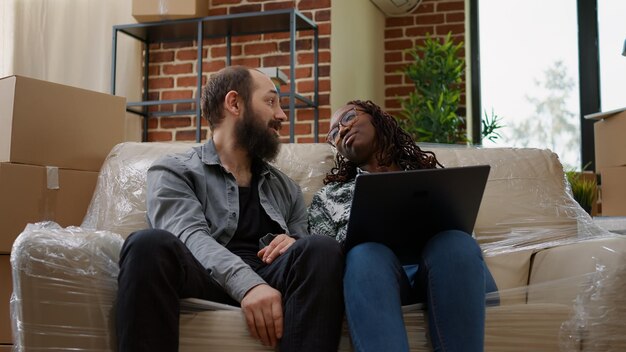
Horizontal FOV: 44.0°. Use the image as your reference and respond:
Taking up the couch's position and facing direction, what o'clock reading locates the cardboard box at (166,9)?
The cardboard box is roughly at 5 o'clock from the couch.

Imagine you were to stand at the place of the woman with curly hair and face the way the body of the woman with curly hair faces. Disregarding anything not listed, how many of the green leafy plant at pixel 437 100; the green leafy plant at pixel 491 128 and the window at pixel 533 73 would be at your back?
3

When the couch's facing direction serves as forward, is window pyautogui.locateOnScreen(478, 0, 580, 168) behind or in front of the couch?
behind

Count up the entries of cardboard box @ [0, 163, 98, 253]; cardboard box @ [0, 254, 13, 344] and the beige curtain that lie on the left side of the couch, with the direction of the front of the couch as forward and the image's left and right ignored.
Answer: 0

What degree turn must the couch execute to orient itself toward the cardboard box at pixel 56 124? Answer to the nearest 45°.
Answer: approximately 135° to its right

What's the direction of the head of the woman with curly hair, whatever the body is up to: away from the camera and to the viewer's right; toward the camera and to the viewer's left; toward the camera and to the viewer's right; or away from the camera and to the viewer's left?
toward the camera and to the viewer's left

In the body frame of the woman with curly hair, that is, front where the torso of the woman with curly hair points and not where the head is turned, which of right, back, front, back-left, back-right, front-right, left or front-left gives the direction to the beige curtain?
back-right

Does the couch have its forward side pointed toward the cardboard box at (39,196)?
no

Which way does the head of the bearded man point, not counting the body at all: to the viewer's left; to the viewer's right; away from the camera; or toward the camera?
to the viewer's right

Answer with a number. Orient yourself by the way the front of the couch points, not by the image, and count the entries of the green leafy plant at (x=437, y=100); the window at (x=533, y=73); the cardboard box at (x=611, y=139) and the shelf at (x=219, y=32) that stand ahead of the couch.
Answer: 0

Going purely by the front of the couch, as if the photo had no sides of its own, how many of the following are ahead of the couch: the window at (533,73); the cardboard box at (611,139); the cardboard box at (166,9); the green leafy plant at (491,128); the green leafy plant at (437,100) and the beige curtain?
0

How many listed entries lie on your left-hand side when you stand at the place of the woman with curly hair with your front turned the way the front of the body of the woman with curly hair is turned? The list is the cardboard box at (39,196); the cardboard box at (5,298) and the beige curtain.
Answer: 0

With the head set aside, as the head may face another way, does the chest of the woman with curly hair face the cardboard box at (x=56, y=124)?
no

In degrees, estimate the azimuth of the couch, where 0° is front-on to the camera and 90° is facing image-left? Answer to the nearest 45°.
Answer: approximately 0°

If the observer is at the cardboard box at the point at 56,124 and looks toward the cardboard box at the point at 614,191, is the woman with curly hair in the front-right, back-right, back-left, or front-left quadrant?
front-right

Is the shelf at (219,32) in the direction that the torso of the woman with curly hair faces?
no

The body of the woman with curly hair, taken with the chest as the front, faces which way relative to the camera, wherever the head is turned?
toward the camera

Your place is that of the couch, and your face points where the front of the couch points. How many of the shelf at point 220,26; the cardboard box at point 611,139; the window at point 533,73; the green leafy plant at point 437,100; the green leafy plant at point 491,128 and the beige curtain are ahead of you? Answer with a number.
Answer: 0

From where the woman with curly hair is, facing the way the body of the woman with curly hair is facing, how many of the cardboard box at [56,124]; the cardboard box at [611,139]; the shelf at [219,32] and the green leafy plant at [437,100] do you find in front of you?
0
